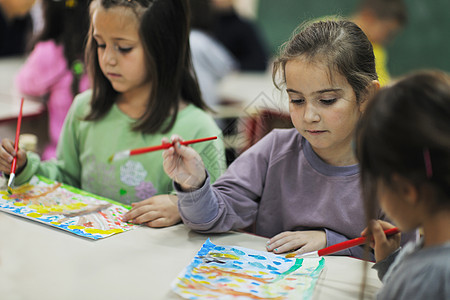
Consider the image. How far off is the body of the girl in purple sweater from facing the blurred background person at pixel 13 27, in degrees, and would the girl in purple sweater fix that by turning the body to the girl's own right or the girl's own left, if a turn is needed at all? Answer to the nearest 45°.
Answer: approximately 90° to the girl's own right

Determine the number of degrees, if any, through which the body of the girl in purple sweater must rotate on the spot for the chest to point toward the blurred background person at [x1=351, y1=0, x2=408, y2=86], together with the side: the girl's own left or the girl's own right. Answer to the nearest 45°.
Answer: approximately 135° to the girl's own right

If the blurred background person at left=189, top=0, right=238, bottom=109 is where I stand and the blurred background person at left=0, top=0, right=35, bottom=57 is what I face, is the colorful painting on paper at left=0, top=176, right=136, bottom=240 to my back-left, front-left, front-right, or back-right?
back-left

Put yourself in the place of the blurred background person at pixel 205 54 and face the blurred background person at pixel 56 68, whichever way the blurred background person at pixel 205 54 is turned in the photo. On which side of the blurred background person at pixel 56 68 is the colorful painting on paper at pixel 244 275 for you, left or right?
left

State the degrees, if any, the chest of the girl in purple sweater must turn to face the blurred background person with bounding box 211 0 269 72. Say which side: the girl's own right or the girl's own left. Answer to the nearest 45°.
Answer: approximately 135° to the girl's own right

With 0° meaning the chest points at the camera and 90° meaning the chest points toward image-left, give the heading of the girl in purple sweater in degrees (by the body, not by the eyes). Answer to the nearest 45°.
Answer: approximately 45°

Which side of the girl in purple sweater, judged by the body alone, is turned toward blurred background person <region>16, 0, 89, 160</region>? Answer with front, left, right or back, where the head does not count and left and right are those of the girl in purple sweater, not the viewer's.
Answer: right
